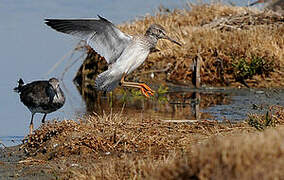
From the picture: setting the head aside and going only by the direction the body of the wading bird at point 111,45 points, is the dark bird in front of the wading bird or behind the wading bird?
behind

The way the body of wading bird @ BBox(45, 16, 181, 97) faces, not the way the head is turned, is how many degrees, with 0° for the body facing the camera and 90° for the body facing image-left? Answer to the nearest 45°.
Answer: approximately 270°
